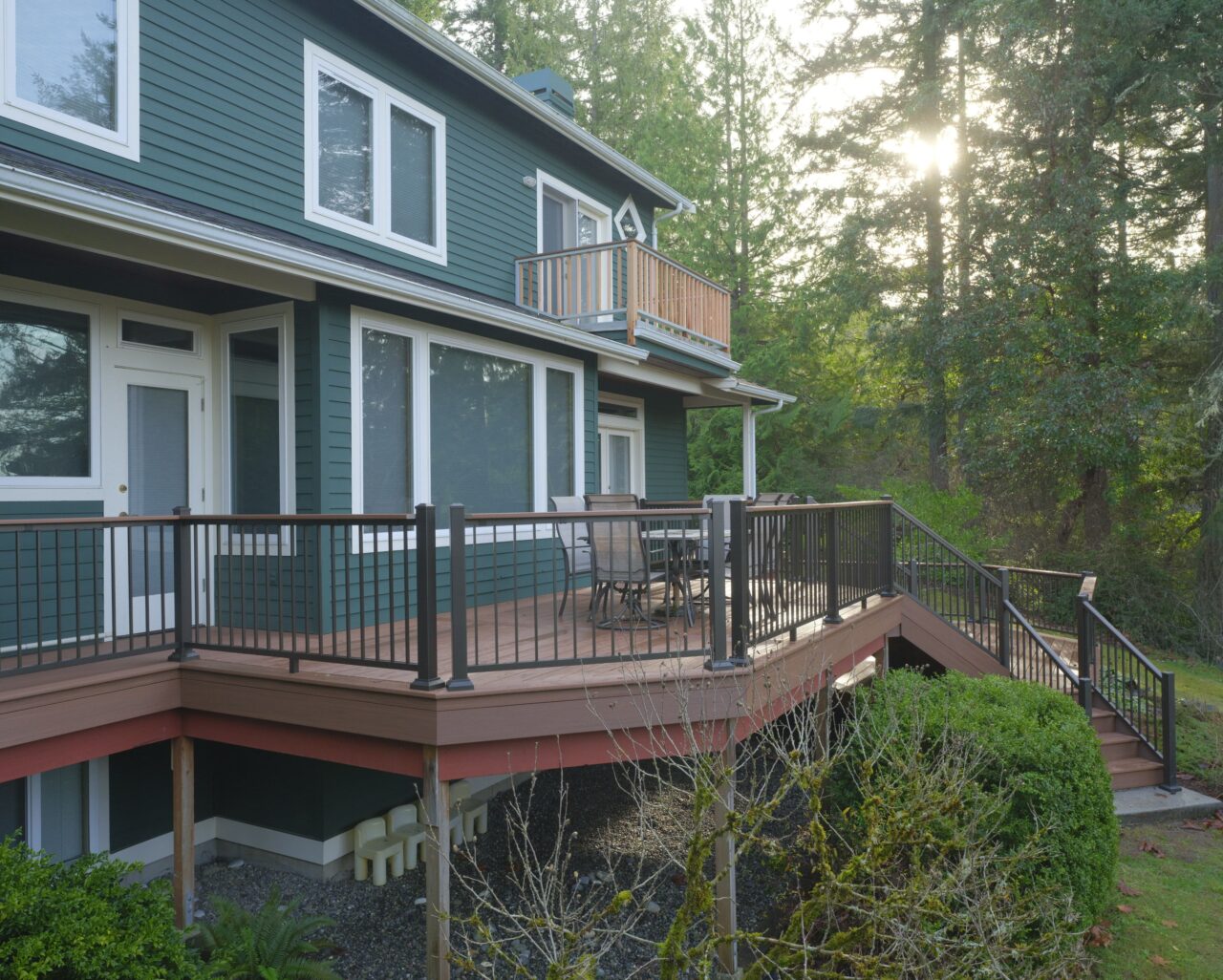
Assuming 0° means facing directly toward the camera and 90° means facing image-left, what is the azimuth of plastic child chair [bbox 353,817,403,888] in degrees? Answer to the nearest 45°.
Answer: approximately 315°

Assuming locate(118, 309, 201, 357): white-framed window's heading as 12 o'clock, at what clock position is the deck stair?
The deck stair is roughly at 11 o'clock from the white-framed window.

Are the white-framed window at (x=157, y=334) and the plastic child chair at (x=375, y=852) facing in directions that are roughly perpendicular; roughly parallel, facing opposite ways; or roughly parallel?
roughly parallel

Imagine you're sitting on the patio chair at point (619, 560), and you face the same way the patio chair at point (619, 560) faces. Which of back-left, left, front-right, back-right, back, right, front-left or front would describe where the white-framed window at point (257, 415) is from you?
back-left

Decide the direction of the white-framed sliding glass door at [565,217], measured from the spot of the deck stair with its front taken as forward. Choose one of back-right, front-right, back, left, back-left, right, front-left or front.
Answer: back-right

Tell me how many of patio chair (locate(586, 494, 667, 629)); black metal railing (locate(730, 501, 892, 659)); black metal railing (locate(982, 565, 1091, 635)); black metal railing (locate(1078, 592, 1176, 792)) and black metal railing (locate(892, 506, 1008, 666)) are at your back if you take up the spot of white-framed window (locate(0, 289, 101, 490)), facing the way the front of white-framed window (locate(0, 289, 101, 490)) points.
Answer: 0

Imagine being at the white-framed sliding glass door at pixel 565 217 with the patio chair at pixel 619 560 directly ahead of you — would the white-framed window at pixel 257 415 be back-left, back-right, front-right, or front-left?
front-right

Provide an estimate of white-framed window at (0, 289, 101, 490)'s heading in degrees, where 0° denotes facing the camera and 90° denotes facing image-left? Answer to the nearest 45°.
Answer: approximately 315°

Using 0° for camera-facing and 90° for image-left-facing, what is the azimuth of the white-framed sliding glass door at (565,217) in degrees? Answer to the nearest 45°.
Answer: approximately 315°

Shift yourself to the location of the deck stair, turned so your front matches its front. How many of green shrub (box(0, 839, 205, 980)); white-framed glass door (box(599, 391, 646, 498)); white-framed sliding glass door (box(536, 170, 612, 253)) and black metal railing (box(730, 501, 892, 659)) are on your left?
0

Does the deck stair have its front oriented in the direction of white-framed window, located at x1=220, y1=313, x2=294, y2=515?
no

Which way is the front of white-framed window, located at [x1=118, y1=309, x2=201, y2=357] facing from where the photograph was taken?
facing the viewer and to the right of the viewer
